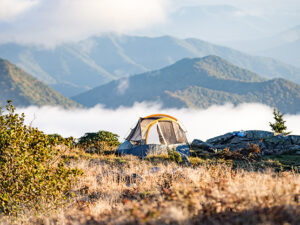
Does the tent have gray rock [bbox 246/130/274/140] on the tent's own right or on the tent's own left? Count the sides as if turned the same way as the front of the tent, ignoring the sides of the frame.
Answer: on the tent's own left

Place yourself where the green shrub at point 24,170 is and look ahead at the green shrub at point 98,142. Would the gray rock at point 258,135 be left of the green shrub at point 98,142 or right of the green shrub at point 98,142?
right

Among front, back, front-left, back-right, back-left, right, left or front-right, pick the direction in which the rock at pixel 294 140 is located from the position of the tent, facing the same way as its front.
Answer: front-left

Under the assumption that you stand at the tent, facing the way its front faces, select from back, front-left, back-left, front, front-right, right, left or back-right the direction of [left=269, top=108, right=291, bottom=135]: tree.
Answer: left

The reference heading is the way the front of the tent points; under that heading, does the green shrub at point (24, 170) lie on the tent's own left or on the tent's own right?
on the tent's own right

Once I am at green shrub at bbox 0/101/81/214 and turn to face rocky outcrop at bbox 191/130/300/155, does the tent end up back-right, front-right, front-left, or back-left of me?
front-left

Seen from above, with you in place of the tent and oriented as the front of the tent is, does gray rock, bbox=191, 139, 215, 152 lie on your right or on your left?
on your left
